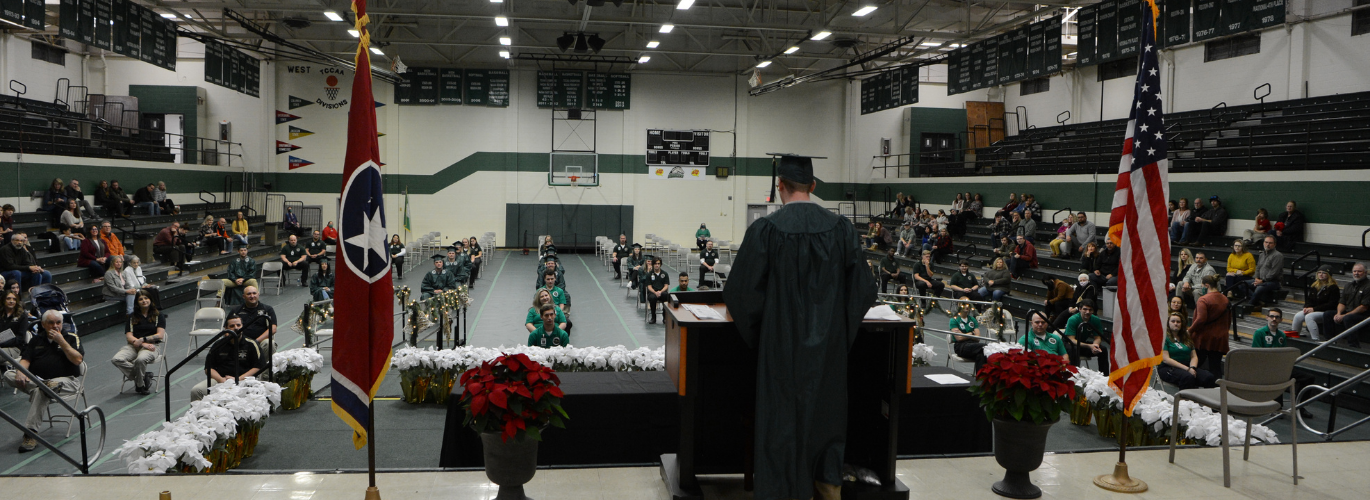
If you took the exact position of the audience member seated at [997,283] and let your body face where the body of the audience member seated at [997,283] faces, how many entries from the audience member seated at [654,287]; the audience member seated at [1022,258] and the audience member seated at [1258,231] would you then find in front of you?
1

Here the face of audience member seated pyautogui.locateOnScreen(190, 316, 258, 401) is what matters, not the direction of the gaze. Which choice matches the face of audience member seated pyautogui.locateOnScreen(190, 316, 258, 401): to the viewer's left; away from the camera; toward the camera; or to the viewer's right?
toward the camera

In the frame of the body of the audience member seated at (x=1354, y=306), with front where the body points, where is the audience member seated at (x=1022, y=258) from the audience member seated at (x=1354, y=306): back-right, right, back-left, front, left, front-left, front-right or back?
right

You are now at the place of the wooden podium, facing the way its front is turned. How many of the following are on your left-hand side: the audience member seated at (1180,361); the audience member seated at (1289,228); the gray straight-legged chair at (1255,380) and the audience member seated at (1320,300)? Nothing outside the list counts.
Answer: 0

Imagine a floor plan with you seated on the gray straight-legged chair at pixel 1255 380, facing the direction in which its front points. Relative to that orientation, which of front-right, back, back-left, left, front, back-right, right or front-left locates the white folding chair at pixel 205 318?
front-left

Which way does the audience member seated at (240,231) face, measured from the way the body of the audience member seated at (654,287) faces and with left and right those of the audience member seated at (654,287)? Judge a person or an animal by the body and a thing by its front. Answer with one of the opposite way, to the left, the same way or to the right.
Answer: to the left

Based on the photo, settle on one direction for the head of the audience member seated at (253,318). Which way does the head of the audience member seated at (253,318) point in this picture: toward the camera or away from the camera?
toward the camera

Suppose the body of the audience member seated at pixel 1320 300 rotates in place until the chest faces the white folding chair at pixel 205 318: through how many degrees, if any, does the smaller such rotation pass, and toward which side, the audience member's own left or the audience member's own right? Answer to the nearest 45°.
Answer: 0° — they already face it

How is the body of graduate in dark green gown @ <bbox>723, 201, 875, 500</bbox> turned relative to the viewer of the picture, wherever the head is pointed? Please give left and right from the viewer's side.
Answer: facing away from the viewer

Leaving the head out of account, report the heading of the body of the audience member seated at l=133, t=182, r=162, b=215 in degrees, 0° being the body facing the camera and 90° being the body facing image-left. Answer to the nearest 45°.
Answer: approximately 315°

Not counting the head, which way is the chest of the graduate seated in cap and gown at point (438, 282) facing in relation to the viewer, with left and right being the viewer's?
facing the viewer

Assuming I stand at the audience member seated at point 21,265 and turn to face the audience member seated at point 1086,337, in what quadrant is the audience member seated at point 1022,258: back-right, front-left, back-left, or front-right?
front-left

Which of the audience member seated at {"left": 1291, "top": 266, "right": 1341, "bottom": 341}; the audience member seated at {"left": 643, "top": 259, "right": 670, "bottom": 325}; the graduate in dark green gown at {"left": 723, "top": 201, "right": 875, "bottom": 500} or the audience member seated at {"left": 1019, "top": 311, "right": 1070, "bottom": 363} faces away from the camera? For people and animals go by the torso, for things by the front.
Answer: the graduate in dark green gown

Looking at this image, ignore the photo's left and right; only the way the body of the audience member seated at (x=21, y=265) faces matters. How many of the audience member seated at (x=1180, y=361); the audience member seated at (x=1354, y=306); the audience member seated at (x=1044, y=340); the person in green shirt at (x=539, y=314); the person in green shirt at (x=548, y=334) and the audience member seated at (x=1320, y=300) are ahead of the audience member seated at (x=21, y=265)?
6

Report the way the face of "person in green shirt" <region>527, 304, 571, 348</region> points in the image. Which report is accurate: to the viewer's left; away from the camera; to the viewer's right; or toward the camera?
toward the camera

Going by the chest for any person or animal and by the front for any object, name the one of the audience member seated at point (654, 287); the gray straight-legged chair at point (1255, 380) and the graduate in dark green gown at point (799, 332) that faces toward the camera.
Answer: the audience member seated

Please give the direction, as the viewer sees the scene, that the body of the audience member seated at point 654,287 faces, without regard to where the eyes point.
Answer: toward the camera

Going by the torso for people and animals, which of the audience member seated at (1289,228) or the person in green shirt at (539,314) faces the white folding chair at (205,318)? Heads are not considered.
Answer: the audience member seated

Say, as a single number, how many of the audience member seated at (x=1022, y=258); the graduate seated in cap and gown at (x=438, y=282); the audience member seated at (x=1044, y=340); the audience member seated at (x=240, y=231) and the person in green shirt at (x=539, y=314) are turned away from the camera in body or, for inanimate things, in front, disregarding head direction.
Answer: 0

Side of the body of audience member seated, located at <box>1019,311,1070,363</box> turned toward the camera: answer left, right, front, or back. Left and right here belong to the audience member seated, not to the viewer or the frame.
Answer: front

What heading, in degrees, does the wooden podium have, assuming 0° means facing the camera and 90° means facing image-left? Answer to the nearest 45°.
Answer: approximately 180°

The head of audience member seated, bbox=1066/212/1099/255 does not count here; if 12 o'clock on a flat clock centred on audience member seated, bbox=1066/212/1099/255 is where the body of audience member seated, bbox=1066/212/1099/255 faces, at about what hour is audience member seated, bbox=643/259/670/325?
audience member seated, bbox=643/259/670/325 is roughly at 12 o'clock from audience member seated, bbox=1066/212/1099/255.

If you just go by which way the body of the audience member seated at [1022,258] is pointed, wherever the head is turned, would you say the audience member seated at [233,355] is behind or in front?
in front
